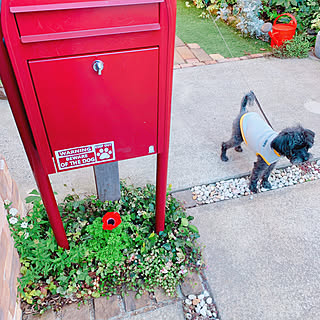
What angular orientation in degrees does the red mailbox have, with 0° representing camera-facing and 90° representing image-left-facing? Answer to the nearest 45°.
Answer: approximately 0°

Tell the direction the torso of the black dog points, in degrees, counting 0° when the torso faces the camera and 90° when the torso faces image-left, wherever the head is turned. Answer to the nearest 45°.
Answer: approximately 315°

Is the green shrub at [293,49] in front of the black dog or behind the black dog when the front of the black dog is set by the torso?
behind

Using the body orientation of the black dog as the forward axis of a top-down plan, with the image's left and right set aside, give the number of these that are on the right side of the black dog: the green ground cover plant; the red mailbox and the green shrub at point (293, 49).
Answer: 2

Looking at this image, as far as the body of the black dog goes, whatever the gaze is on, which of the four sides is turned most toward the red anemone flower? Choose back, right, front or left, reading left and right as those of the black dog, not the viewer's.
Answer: right

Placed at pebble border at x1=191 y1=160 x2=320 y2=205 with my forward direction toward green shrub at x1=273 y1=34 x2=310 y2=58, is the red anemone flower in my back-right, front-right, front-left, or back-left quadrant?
back-left

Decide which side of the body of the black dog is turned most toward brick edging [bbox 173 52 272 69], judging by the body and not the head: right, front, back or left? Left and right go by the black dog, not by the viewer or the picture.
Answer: back

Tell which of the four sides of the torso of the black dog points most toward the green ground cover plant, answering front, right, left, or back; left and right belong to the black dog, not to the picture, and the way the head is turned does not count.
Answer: right

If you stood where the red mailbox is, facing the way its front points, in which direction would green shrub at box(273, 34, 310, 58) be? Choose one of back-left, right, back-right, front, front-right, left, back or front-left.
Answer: back-left
